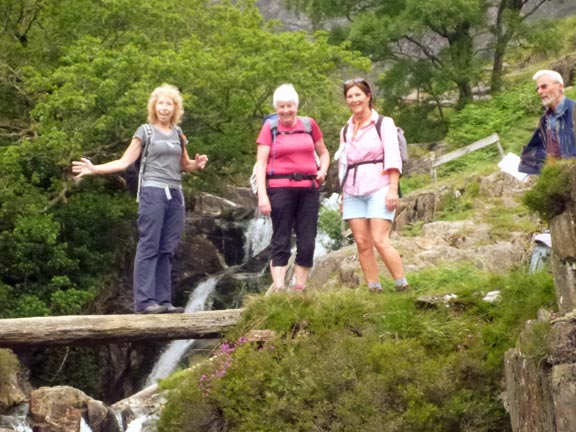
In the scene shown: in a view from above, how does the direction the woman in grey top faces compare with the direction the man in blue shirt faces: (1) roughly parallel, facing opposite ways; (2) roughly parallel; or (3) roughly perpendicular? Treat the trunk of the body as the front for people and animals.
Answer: roughly perpendicular

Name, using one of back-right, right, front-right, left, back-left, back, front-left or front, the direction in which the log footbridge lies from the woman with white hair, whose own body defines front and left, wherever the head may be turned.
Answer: right

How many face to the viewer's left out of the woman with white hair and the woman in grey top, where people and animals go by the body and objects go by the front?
0

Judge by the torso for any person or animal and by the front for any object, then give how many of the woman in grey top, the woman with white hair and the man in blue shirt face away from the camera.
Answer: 0

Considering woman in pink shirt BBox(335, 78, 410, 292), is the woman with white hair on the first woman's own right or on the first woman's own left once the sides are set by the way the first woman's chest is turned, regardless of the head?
on the first woman's own right

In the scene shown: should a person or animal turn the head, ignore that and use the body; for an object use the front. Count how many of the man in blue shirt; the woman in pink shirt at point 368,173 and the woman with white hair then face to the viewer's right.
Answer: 0

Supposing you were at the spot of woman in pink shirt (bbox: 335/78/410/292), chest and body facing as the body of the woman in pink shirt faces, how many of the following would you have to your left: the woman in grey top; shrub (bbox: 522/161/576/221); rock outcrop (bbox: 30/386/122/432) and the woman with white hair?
1

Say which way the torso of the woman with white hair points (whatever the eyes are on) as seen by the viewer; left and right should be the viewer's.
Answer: facing the viewer

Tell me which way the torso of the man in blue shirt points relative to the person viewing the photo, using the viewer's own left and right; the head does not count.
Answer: facing the viewer and to the left of the viewer

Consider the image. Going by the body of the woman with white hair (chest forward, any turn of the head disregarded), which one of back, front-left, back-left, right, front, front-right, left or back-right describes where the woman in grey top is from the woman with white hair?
right
